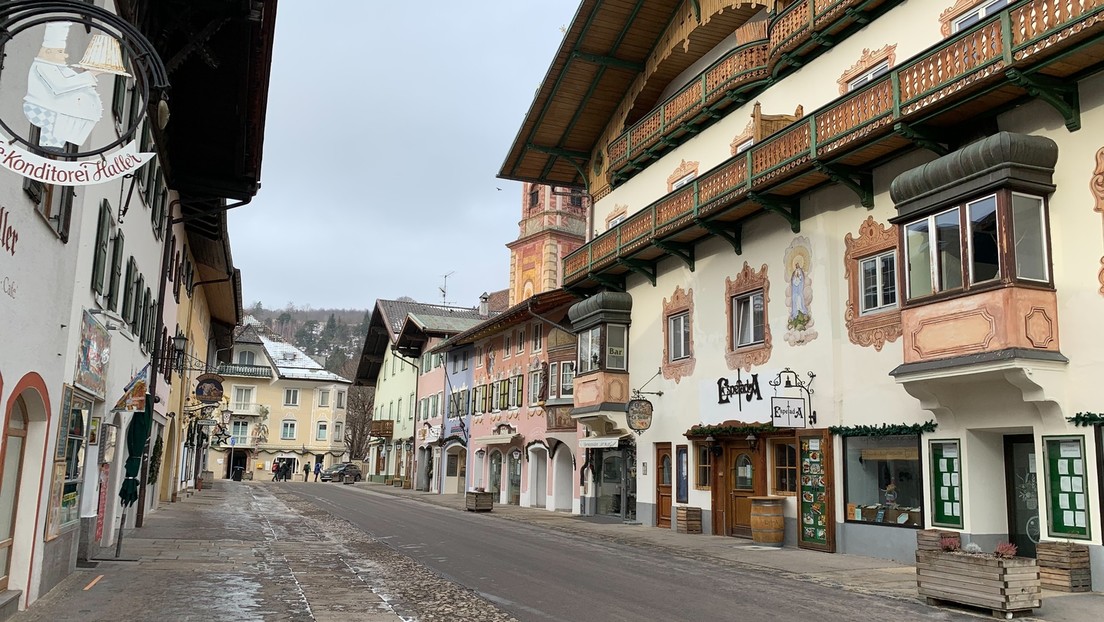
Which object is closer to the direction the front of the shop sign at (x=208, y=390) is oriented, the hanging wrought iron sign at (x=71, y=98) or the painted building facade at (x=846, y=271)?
the hanging wrought iron sign

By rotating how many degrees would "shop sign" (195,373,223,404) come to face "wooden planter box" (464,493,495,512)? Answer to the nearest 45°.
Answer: approximately 90° to its left

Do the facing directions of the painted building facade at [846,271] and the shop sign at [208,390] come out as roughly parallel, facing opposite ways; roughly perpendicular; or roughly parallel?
roughly perpendicular

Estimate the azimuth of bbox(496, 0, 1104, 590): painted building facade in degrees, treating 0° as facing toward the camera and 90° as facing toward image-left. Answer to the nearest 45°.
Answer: approximately 45°

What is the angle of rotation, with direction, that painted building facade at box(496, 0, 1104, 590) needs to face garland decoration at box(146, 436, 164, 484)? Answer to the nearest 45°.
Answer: approximately 45° to its right

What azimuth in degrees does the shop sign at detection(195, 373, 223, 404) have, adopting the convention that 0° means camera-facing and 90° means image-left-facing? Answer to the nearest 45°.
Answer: approximately 0°

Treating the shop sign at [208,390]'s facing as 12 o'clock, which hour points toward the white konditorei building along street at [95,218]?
The white konditorei building along street is roughly at 12 o'clock from the shop sign.

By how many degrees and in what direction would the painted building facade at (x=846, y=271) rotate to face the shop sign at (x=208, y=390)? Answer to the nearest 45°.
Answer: approximately 45° to its right
